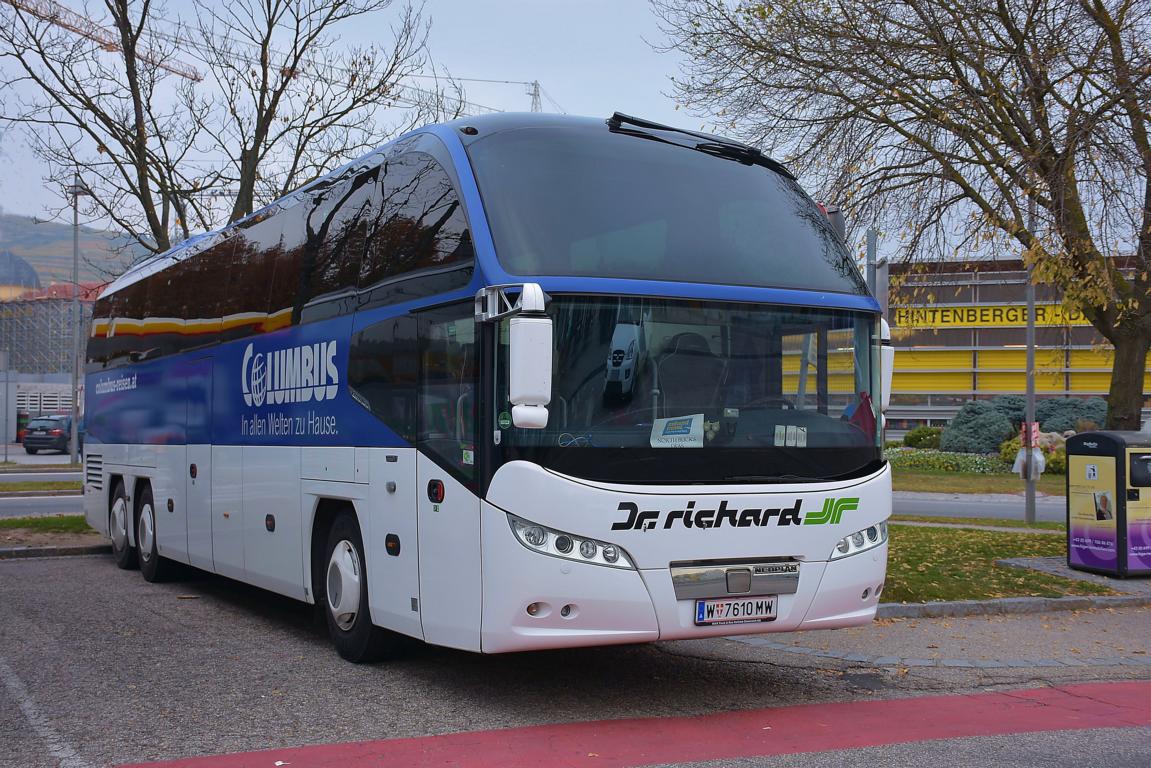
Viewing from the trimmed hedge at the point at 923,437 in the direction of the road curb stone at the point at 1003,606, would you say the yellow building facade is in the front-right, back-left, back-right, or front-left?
back-left

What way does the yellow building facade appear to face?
toward the camera

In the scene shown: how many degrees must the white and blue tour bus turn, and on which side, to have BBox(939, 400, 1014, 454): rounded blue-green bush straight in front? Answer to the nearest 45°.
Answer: approximately 90° to its left

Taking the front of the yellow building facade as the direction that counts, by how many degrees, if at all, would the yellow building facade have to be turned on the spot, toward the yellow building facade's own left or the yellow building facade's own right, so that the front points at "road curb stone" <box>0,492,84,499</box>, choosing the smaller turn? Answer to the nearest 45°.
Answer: approximately 45° to the yellow building facade's own right

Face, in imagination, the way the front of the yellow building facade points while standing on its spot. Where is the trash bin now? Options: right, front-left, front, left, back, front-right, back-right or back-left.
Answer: front

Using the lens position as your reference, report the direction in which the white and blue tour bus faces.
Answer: facing the viewer and to the right of the viewer

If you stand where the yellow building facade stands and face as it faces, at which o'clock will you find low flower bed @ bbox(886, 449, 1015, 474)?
The low flower bed is roughly at 12 o'clock from the yellow building facade.

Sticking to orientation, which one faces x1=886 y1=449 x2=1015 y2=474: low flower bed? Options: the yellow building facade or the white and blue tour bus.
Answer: the yellow building facade

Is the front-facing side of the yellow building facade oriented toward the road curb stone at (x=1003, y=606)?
yes

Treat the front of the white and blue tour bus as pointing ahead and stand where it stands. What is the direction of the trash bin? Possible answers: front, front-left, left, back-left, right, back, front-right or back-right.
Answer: left

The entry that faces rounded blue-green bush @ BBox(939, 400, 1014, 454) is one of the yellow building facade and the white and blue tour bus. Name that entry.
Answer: the yellow building facade

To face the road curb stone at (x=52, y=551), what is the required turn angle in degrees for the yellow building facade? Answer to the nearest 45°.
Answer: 0° — it already faces it

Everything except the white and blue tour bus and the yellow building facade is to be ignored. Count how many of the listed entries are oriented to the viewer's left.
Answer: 0

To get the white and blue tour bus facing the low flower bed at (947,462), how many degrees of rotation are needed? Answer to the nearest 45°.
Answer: approximately 90° to its left

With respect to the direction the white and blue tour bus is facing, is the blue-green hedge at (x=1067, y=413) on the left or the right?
on its left

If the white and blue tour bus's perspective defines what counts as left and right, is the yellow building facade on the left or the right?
on its left

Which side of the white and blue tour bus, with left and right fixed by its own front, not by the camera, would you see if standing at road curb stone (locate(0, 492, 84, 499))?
back
